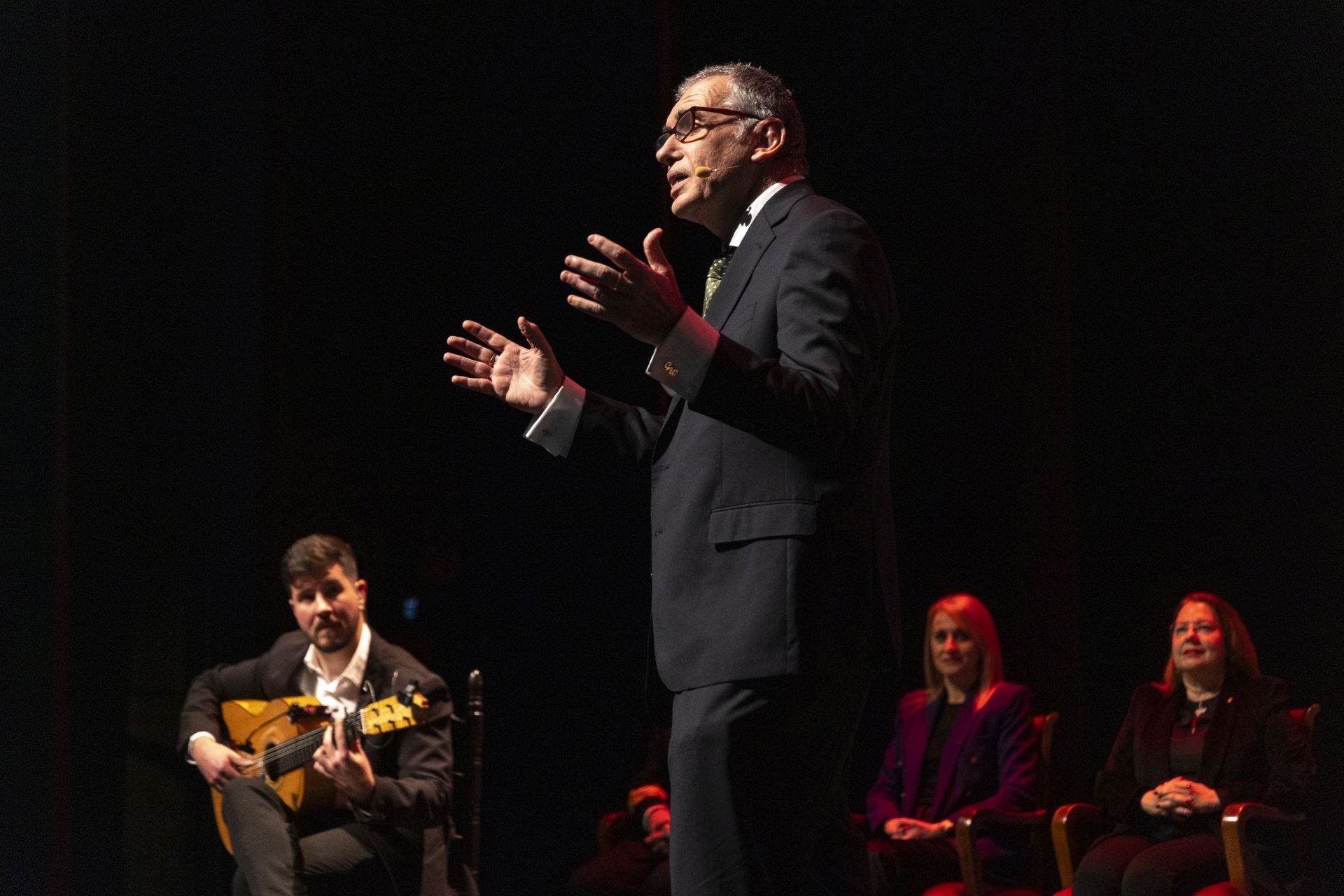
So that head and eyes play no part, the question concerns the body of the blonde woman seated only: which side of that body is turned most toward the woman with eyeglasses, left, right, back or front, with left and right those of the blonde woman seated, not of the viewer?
left

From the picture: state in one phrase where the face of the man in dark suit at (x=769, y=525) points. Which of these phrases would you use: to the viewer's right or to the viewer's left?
to the viewer's left

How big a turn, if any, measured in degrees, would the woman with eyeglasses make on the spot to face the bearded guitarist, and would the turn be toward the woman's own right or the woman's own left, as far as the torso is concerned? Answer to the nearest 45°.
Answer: approximately 45° to the woman's own right

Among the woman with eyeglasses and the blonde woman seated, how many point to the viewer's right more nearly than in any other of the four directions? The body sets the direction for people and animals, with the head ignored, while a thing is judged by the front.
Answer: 0

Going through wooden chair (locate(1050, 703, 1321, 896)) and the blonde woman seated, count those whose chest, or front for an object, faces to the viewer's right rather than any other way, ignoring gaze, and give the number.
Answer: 0

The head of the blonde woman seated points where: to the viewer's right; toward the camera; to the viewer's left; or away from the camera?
toward the camera

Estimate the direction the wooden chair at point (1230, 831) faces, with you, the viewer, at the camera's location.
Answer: facing the viewer and to the left of the viewer

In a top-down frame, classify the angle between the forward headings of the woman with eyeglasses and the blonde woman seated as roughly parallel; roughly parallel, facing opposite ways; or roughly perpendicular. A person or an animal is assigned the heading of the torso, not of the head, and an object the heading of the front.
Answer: roughly parallel

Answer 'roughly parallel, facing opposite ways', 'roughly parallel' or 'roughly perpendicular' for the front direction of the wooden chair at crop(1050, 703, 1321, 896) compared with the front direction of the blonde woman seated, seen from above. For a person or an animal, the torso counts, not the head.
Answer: roughly parallel

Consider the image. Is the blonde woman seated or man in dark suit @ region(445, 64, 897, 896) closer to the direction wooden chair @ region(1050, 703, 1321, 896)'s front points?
the man in dark suit

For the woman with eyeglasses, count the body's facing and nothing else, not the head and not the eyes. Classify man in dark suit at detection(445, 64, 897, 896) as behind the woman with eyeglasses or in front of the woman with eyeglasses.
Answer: in front

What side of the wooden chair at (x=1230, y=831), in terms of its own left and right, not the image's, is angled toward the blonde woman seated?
right
